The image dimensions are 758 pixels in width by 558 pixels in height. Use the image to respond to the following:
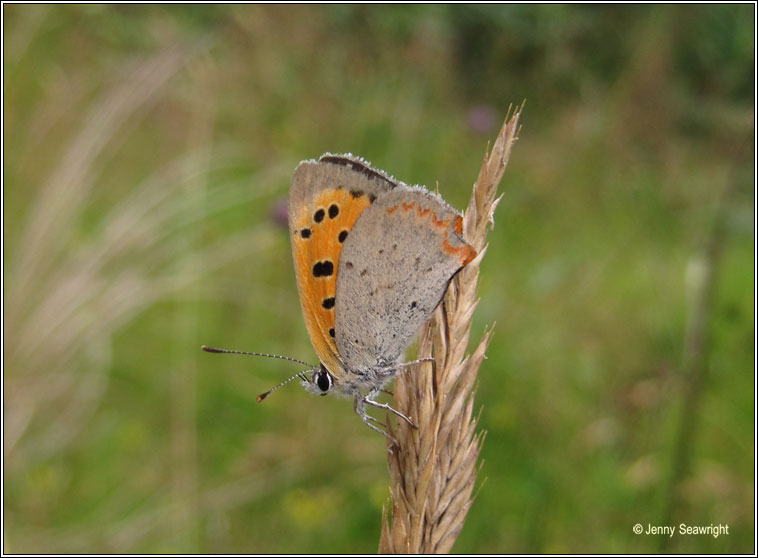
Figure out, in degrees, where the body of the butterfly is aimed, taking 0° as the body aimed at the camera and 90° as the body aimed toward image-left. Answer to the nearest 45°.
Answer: approximately 90°
